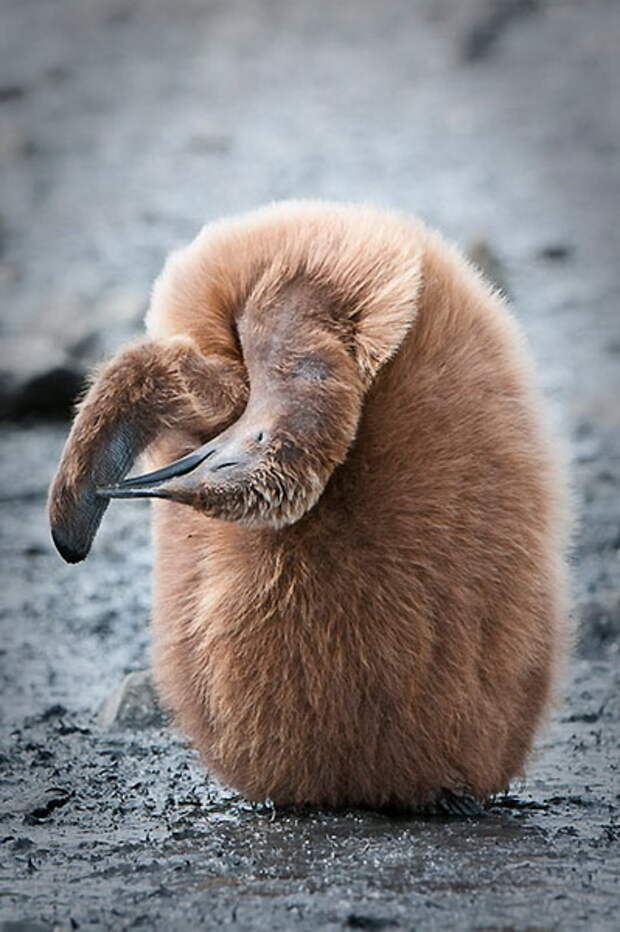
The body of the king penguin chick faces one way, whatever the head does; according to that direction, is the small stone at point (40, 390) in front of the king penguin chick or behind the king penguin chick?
behind

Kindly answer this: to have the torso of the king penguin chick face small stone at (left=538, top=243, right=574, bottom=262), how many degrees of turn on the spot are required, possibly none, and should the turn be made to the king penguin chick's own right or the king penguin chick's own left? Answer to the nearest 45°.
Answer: approximately 180°

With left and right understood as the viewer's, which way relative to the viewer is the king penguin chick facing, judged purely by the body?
facing the viewer

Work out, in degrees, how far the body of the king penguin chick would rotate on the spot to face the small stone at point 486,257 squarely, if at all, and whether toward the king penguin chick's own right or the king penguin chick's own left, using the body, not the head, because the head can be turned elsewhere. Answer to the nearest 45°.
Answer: approximately 180°

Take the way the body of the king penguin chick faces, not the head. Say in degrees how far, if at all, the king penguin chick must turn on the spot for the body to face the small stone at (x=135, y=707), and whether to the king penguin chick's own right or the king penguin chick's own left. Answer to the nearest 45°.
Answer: approximately 135° to the king penguin chick's own right

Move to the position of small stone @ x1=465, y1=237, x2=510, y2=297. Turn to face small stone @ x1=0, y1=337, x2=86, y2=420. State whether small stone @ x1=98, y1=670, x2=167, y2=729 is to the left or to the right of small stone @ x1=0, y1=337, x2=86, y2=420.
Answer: left
